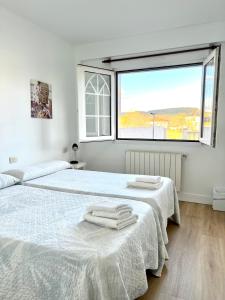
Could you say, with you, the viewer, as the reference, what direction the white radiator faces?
facing the viewer

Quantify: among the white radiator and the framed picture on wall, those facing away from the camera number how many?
0

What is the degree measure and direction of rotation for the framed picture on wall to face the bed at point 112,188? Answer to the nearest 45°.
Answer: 0° — it already faces it

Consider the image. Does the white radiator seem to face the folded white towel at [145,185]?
yes

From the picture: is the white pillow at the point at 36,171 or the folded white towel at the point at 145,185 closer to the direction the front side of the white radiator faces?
the folded white towel

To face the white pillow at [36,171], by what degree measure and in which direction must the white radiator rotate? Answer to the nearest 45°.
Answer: approximately 45° to its right

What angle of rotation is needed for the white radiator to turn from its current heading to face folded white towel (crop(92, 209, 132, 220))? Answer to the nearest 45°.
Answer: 0° — it already faces it

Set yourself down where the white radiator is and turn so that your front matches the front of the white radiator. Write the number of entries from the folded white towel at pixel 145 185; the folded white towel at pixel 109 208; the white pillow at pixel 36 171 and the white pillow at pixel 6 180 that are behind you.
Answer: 0

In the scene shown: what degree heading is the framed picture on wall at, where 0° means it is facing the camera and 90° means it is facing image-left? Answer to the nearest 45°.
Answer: approximately 315°

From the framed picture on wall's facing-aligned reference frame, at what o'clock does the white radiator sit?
The white radiator is roughly at 11 o'clock from the framed picture on wall.

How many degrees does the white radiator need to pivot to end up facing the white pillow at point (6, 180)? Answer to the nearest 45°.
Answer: approximately 45° to its right

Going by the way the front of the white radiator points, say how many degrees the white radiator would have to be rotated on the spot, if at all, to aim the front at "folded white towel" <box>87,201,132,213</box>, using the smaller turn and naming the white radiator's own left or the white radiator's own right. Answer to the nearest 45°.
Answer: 0° — it already faces it

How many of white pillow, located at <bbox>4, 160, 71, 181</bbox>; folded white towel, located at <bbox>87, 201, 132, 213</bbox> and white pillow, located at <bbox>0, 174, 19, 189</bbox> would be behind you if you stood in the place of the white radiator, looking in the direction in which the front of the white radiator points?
0

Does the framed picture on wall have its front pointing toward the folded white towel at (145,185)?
yes

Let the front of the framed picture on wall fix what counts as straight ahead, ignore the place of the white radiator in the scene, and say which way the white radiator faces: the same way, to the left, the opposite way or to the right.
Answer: to the right

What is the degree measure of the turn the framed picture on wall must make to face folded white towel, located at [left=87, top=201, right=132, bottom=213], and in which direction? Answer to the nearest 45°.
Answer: approximately 45° to its right
